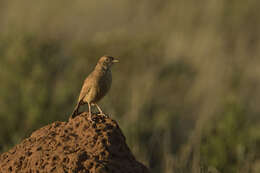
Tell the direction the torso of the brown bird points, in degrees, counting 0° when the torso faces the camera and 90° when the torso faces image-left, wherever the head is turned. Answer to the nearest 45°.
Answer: approximately 270°
